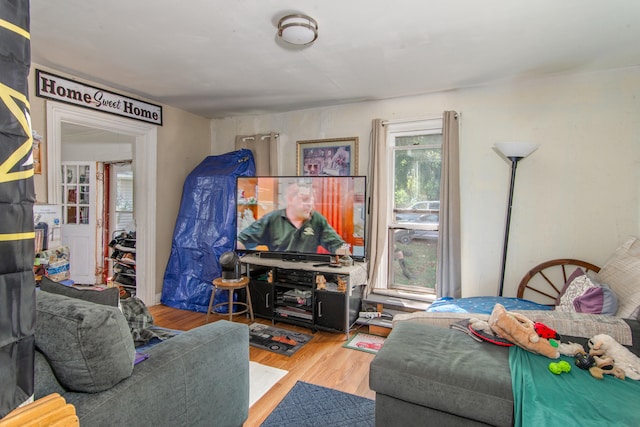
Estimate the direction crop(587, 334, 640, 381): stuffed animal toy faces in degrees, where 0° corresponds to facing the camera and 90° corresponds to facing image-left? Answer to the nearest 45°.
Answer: approximately 90°

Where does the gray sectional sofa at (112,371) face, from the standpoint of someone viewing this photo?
facing away from the viewer and to the right of the viewer

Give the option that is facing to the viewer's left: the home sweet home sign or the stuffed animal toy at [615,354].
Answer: the stuffed animal toy

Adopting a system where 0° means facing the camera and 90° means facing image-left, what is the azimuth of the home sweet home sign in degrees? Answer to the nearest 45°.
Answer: approximately 315°

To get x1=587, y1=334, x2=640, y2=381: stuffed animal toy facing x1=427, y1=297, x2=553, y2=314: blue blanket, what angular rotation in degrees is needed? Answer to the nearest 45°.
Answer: approximately 45° to its right

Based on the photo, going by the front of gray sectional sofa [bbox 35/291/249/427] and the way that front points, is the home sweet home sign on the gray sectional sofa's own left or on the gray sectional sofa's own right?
on the gray sectional sofa's own left

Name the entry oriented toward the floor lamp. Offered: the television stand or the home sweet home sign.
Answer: the home sweet home sign
